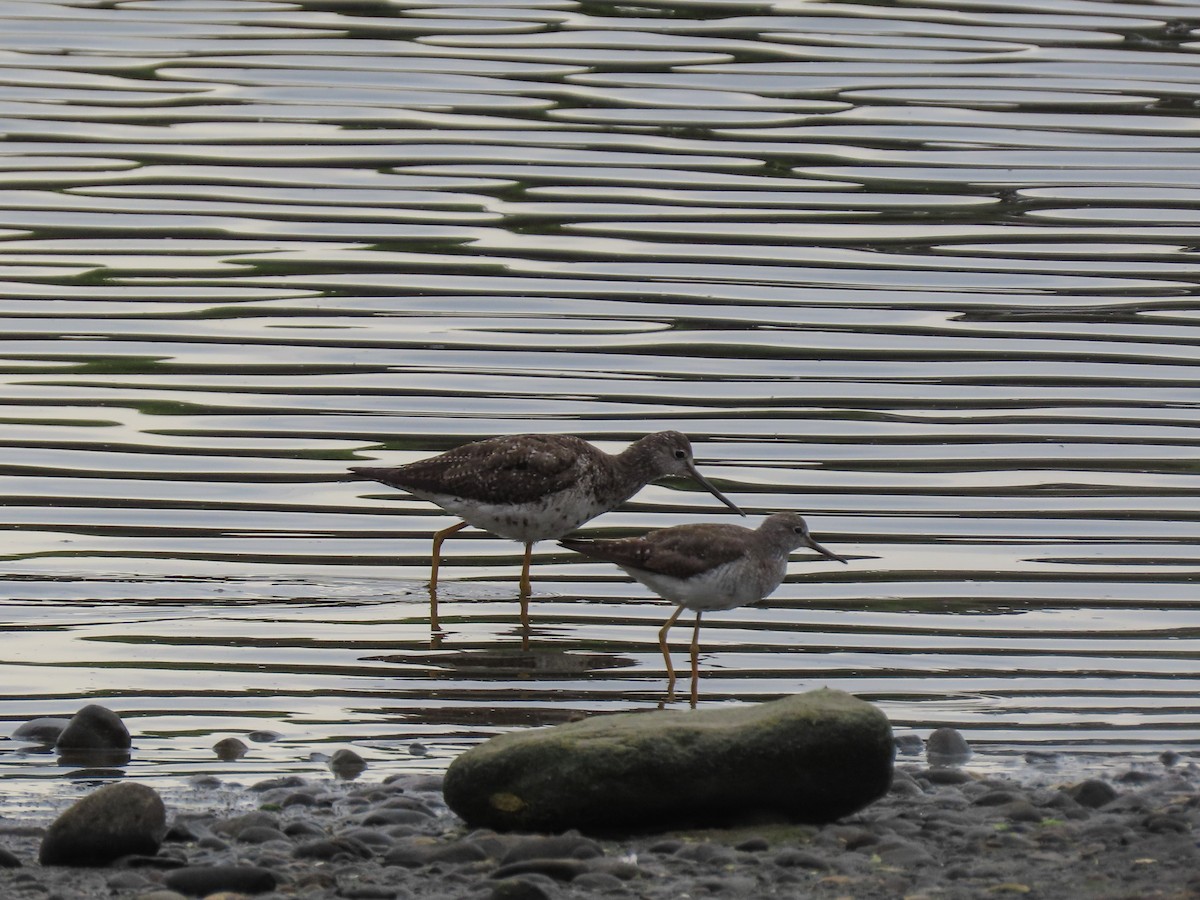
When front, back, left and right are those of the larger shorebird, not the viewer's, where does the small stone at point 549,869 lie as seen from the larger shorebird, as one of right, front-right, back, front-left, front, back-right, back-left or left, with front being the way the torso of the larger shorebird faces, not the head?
right

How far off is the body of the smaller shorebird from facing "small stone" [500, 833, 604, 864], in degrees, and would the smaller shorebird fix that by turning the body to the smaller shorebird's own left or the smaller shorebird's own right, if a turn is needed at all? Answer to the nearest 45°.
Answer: approximately 90° to the smaller shorebird's own right

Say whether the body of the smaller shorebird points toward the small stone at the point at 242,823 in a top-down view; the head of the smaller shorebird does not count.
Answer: no

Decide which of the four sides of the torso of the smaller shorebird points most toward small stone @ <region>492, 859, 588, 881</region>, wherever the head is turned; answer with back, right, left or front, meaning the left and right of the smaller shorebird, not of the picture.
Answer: right

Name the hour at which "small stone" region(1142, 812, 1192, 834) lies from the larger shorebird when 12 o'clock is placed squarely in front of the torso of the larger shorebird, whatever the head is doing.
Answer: The small stone is roughly at 2 o'clock from the larger shorebird.

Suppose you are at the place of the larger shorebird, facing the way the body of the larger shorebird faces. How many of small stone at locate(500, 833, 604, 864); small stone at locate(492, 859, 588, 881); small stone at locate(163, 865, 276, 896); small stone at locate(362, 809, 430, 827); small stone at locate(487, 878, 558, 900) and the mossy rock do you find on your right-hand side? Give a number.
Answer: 6

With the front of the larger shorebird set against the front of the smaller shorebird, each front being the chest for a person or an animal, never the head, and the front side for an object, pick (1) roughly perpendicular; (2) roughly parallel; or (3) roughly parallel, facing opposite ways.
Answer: roughly parallel

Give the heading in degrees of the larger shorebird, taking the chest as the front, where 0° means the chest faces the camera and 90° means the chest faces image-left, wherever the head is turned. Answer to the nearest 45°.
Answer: approximately 270°

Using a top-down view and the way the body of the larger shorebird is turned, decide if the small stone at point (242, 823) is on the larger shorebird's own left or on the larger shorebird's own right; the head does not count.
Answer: on the larger shorebird's own right

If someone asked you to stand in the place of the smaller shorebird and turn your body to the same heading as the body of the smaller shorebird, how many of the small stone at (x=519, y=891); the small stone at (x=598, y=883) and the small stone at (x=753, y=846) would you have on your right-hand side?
3

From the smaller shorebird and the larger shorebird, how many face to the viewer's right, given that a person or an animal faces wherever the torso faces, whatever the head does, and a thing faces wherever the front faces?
2

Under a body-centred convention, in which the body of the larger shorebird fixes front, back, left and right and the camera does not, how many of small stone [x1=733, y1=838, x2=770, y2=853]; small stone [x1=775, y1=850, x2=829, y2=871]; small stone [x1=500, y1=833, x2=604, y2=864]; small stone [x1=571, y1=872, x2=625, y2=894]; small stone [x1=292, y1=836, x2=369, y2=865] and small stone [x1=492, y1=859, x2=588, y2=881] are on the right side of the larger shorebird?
6

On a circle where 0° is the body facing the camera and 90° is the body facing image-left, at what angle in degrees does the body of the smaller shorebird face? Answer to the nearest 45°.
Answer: approximately 270°

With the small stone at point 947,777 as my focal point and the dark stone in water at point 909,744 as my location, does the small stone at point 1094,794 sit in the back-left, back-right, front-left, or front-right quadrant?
front-left

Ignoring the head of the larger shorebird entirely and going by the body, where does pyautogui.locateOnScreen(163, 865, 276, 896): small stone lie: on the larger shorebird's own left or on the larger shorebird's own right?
on the larger shorebird's own right

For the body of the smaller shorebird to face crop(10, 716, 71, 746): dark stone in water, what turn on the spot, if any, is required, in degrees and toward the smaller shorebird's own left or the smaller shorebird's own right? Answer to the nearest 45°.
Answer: approximately 135° to the smaller shorebird's own right

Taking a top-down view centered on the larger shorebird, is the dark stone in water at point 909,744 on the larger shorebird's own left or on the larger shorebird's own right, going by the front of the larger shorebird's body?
on the larger shorebird's own right

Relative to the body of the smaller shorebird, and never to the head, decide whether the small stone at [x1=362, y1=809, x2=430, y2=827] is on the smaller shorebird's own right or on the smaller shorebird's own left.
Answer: on the smaller shorebird's own right
